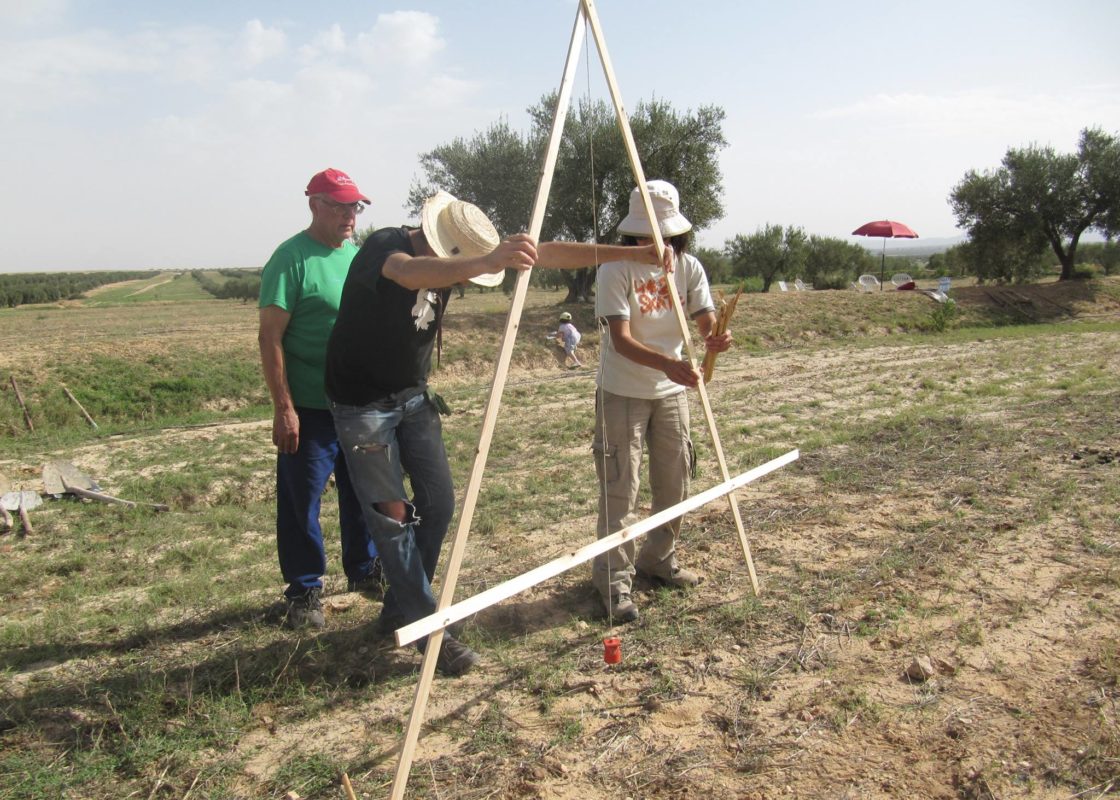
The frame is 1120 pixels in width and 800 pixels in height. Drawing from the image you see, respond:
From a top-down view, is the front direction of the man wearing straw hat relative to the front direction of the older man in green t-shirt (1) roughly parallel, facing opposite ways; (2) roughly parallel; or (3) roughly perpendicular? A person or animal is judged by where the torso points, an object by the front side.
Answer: roughly parallel

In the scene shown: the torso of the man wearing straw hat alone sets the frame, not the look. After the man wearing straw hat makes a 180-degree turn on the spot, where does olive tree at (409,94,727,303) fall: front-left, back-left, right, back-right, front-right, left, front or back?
front-right

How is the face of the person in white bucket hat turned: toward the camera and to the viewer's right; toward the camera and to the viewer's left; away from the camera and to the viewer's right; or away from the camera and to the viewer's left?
toward the camera and to the viewer's left

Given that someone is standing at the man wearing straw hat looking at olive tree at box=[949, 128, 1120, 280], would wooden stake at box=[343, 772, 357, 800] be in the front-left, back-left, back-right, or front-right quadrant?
back-right

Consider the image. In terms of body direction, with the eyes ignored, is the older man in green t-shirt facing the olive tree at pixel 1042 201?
no

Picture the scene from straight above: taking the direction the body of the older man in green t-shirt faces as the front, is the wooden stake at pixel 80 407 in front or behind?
behind

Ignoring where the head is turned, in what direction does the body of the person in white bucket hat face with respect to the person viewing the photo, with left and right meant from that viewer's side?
facing the viewer and to the right of the viewer

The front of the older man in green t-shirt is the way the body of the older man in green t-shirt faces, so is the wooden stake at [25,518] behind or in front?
behind

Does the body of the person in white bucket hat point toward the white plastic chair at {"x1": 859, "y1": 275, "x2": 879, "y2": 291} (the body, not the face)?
no

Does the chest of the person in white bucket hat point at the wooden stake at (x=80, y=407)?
no

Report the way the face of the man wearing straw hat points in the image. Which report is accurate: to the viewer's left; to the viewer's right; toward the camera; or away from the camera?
to the viewer's right
